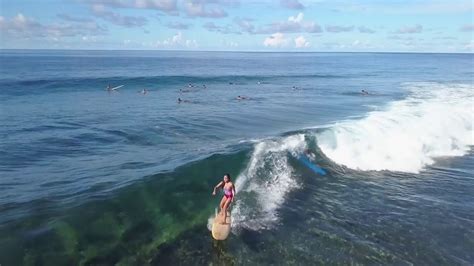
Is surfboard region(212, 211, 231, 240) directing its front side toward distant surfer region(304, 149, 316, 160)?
no
